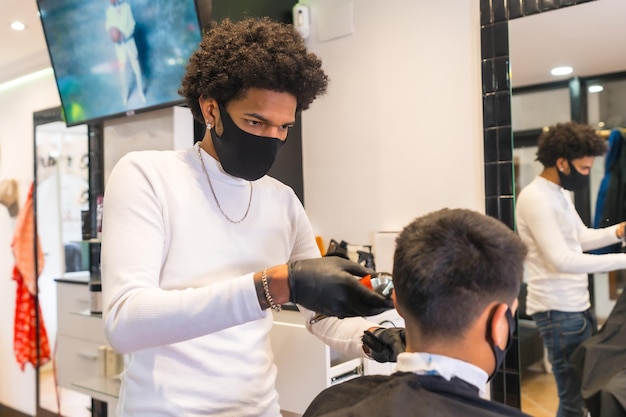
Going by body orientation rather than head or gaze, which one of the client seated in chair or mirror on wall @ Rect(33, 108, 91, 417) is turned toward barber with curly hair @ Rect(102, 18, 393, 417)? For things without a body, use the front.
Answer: the mirror on wall

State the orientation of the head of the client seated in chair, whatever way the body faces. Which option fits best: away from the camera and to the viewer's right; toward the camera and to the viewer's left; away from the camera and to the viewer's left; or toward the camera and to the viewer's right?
away from the camera and to the viewer's right

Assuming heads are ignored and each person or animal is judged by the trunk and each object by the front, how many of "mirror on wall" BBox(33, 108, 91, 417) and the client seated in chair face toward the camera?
1

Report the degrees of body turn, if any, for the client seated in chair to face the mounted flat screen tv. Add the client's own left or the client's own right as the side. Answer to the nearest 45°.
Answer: approximately 90° to the client's own left

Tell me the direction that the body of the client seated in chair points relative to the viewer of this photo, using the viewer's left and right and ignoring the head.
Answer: facing away from the viewer and to the right of the viewer

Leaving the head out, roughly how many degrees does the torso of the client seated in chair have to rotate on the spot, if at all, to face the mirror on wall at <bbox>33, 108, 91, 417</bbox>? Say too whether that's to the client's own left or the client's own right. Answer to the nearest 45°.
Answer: approximately 90° to the client's own left

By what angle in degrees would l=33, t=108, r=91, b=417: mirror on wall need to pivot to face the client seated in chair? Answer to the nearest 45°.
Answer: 0° — it already faces them
